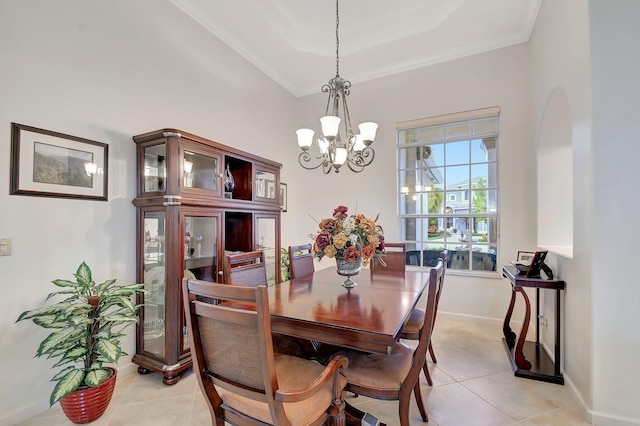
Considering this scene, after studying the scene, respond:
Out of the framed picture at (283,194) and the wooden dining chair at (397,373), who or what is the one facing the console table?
the framed picture

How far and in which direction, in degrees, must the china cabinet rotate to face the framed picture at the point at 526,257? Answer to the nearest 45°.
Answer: approximately 45° to its left

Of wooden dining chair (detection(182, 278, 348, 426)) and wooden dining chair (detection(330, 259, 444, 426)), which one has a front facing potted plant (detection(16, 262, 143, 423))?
wooden dining chair (detection(330, 259, 444, 426))

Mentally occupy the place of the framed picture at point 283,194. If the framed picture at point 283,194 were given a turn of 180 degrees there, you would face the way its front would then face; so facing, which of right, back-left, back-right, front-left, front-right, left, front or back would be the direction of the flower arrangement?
back-left

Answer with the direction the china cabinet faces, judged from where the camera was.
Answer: facing the viewer and to the right of the viewer

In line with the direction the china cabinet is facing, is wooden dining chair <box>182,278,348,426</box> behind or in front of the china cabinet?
in front

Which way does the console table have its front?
to the viewer's left

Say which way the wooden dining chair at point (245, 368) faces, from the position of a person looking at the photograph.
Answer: facing away from the viewer and to the right of the viewer

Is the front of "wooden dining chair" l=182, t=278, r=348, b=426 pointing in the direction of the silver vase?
yes

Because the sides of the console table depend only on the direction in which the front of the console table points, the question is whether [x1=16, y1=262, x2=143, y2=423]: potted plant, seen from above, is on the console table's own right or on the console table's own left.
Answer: on the console table's own left

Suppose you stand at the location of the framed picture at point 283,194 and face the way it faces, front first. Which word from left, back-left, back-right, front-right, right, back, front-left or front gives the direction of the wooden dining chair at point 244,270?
front-right

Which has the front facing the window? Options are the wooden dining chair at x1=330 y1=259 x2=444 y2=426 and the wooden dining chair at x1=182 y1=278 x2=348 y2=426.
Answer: the wooden dining chair at x1=182 y1=278 x2=348 y2=426

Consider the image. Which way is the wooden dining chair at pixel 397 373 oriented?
to the viewer's left

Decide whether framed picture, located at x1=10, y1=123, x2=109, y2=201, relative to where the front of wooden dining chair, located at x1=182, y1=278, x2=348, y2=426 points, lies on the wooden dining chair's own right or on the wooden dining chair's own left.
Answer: on the wooden dining chair's own left
